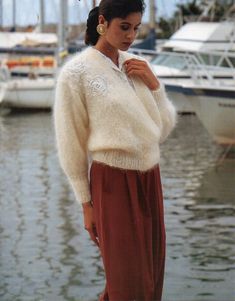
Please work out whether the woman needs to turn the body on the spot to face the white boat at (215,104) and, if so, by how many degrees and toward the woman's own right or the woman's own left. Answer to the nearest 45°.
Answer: approximately 135° to the woman's own left

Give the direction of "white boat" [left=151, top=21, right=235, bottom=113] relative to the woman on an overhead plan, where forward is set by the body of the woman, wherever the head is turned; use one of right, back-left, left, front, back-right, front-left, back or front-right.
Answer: back-left

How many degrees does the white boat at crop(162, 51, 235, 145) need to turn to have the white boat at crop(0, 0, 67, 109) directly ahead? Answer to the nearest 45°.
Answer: approximately 90° to its right

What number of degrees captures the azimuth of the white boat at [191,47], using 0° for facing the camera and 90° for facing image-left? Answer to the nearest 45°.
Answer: approximately 45°

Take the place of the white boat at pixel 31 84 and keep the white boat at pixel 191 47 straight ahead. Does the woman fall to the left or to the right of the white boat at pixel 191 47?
right

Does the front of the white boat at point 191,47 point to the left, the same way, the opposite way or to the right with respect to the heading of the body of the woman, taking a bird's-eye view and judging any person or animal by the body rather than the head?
to the right
